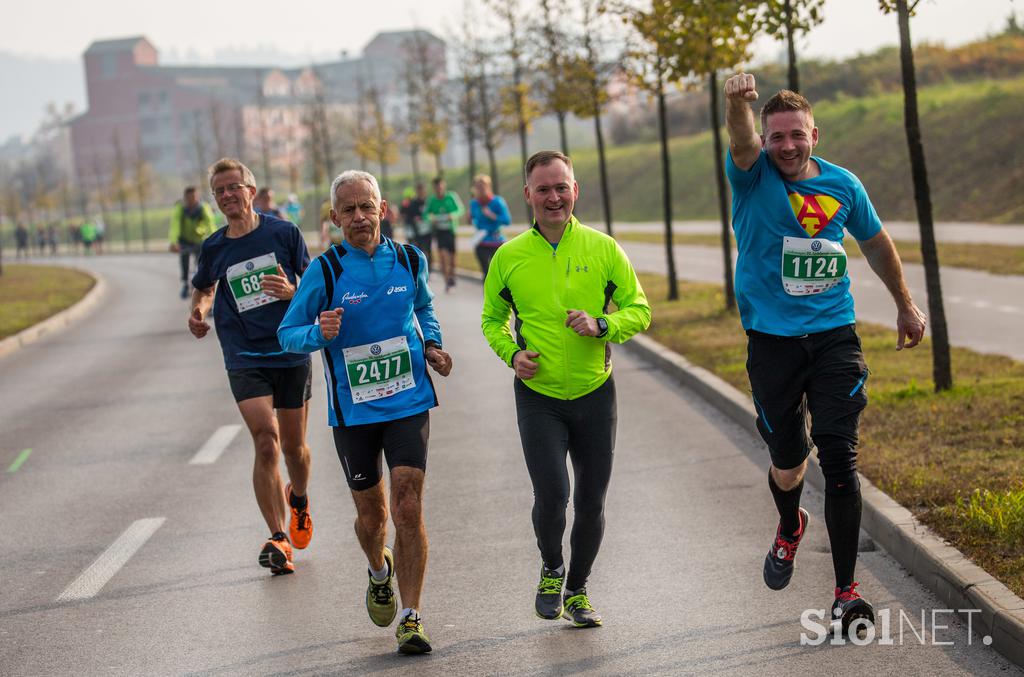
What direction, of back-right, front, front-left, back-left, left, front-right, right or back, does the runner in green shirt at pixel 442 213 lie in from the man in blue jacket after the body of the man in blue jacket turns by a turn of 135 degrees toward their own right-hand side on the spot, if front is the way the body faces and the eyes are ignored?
front-right

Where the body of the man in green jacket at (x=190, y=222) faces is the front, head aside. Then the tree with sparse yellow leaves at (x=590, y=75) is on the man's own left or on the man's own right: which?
on the man's own left

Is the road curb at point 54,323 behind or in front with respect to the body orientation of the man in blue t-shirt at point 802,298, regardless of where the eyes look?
behind

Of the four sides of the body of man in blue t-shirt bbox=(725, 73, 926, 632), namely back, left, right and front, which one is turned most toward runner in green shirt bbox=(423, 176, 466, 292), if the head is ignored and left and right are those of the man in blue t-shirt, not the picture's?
back

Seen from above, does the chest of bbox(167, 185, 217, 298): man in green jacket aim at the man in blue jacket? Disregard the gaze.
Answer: yes

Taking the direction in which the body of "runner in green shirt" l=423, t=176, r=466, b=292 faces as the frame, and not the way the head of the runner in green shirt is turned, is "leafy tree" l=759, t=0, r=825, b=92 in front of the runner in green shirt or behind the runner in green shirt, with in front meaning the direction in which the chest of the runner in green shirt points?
in front

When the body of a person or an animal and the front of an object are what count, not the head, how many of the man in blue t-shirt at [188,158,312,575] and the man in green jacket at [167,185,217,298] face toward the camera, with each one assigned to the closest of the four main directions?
2

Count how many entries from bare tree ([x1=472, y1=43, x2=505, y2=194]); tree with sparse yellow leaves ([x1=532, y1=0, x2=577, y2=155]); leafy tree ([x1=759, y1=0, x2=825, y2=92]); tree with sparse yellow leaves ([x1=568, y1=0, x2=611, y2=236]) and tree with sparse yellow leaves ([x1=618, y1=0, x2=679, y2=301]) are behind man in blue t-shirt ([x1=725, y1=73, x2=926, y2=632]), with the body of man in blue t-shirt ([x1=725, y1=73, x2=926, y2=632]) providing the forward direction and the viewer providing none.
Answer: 5

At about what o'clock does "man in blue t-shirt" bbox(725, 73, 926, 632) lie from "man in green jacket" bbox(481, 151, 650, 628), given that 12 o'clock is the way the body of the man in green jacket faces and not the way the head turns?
The man in blue t-shirt is roughly at 9 o'clock from the man in green jacket.

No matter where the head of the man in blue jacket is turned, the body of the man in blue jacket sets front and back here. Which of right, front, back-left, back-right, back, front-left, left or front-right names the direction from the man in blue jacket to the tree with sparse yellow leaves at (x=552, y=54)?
back

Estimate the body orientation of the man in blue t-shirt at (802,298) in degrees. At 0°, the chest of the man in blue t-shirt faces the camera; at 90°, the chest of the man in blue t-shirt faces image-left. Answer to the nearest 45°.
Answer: approximately 0°

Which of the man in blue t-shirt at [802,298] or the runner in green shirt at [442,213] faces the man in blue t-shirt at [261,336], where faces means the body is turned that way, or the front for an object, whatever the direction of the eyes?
the runner in green shirt
